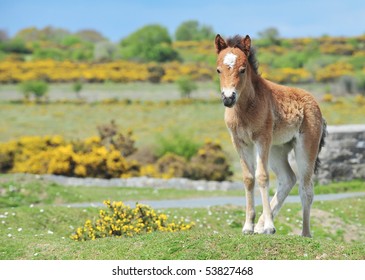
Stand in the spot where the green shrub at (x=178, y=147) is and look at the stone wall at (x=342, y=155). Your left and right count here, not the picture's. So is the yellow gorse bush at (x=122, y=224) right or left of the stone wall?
right

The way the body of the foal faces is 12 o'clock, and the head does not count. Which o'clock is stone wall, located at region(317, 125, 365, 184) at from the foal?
The stone wall is roughly at 5 o'clock from the foal.

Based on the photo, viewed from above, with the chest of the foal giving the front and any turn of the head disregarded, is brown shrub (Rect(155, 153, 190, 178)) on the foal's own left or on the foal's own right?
on the foal's own right

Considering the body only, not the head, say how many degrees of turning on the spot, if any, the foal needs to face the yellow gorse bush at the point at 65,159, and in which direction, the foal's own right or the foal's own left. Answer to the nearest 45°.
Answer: approximately 90° to the foal's own right

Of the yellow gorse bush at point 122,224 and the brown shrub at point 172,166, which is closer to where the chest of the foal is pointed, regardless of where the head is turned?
the yellow gorse bush

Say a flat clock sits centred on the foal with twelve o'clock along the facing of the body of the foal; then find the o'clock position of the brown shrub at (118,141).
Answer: The brown shrub is roughly at 4 o'clock from the foal.

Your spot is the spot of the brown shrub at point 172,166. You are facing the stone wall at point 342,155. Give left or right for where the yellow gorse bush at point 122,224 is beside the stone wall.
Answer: right

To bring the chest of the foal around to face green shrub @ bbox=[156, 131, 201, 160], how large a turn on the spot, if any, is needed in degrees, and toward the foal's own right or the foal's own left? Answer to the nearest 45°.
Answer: approximately 135° to the foal's own right

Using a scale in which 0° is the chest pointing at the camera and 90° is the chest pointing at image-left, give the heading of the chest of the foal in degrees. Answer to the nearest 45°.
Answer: approximately 45°

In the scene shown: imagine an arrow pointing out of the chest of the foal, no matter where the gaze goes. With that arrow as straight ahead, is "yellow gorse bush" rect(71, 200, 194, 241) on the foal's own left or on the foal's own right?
on the foal's own right

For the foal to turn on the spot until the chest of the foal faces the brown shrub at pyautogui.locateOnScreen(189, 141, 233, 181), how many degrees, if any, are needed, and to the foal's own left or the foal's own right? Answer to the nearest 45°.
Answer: approximately 135° to the foal's own right
